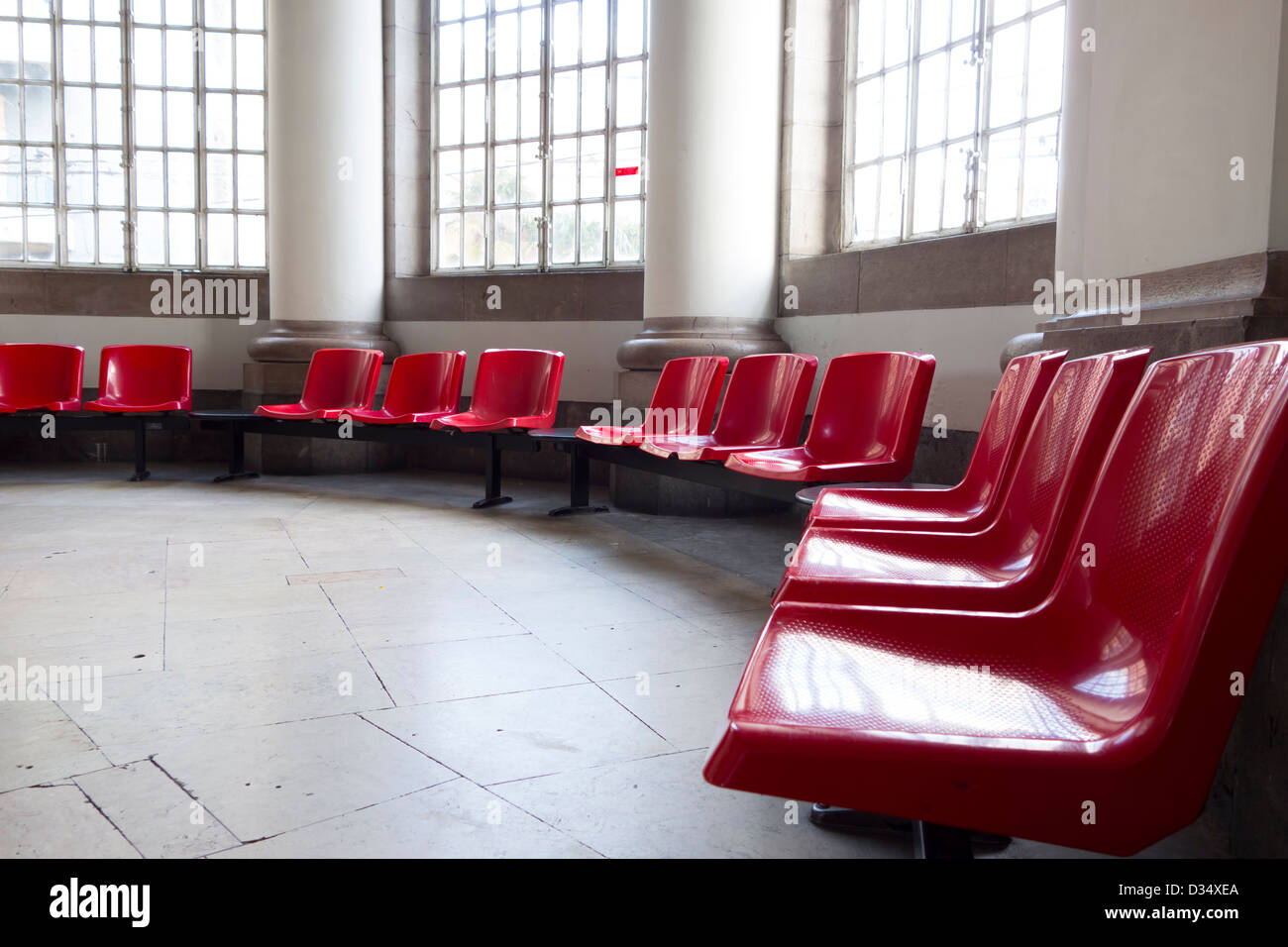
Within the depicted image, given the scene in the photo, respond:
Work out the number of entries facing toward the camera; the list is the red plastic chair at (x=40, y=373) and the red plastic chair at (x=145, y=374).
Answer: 2

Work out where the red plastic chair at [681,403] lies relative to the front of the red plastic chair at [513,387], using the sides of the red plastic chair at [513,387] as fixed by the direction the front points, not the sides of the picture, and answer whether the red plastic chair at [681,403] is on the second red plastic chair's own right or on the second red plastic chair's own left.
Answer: on the second red plastic chair's own left

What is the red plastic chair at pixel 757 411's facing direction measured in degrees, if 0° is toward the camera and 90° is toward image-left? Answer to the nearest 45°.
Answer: approximately 45°

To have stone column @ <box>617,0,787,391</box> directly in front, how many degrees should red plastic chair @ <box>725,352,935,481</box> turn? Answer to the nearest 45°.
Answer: approximately 135° to its right

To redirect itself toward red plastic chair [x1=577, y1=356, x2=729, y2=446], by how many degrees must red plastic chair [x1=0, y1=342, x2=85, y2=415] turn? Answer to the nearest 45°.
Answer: approximately 45° to its left

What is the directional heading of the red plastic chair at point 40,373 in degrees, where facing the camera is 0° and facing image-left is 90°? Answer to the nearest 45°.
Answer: approximately 0°

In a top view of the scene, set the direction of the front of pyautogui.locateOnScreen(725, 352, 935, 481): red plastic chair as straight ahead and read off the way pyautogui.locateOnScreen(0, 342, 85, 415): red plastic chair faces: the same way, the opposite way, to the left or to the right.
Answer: to the left

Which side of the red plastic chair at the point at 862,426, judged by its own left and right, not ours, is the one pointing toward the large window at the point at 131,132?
right
